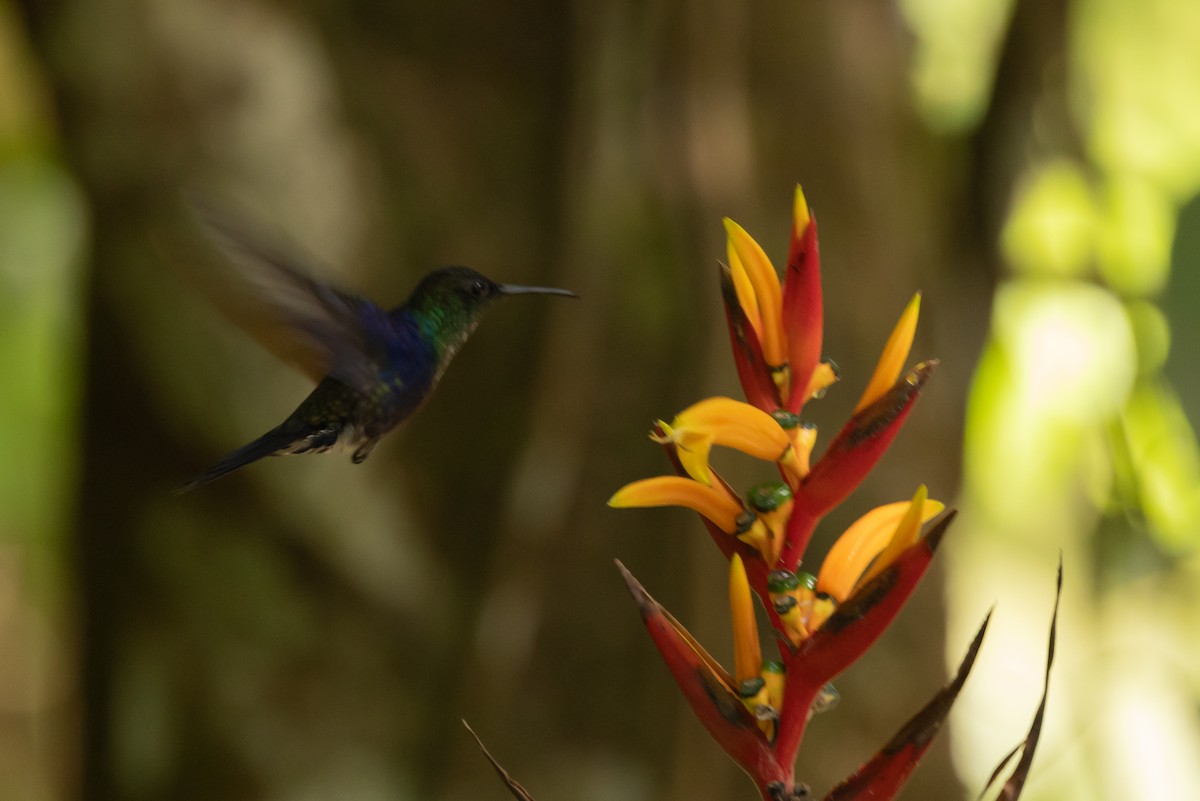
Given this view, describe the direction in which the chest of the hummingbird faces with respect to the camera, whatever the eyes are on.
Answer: to the viewer's right
